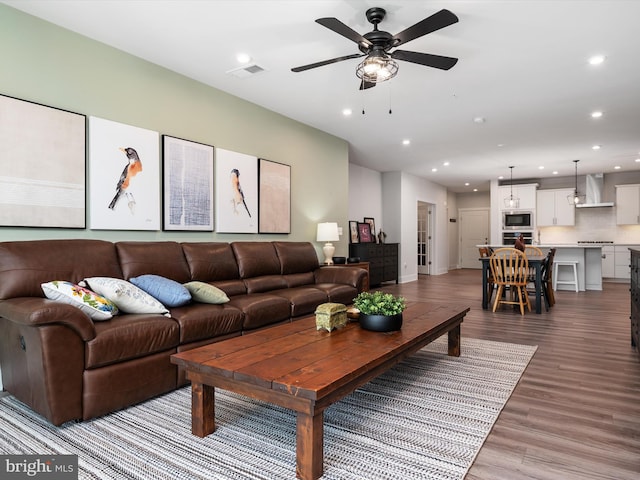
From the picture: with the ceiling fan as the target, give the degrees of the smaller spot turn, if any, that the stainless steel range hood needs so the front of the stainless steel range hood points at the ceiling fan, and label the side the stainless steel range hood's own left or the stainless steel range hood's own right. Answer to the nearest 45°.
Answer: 0° — it already faces it

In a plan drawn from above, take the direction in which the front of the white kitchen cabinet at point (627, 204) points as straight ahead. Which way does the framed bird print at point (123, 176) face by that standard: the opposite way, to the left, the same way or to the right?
to the left

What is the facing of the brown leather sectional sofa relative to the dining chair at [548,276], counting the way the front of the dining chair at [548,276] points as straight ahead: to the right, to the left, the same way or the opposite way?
the opposite way

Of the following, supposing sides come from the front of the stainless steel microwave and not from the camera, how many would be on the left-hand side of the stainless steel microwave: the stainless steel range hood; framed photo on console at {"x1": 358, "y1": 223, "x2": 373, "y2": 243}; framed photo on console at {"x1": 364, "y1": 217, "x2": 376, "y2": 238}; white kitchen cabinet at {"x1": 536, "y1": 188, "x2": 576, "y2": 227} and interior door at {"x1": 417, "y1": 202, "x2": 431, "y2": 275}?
2

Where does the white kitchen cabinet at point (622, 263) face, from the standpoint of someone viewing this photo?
facing the viewer

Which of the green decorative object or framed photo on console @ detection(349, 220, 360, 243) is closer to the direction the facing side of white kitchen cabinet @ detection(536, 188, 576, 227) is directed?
the green decorative object

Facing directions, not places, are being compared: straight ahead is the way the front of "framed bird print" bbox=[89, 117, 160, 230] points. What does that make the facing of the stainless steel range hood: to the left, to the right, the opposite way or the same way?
to the right

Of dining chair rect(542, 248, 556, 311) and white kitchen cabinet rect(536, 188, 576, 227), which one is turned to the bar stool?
the white kitchen cabinet

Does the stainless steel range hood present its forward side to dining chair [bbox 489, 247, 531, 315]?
yes

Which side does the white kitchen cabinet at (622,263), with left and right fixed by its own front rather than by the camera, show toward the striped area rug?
front

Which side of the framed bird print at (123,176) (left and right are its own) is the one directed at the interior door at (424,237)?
left

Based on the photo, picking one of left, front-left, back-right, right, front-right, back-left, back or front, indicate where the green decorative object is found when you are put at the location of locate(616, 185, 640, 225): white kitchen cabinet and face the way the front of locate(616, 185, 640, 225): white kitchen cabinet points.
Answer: front

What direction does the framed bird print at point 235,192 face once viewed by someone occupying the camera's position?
facing the viewer and to the right of the viewer

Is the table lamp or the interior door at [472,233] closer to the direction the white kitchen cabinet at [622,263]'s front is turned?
the table lamp

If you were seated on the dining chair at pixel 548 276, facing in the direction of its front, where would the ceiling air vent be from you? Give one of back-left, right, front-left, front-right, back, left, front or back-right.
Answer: front-left

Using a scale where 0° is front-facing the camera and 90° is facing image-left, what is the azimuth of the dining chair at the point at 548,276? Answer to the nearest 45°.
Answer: approximately 90°

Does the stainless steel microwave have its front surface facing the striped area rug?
yes

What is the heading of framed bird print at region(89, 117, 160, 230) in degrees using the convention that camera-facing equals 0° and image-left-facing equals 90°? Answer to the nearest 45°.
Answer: approximately 315°
